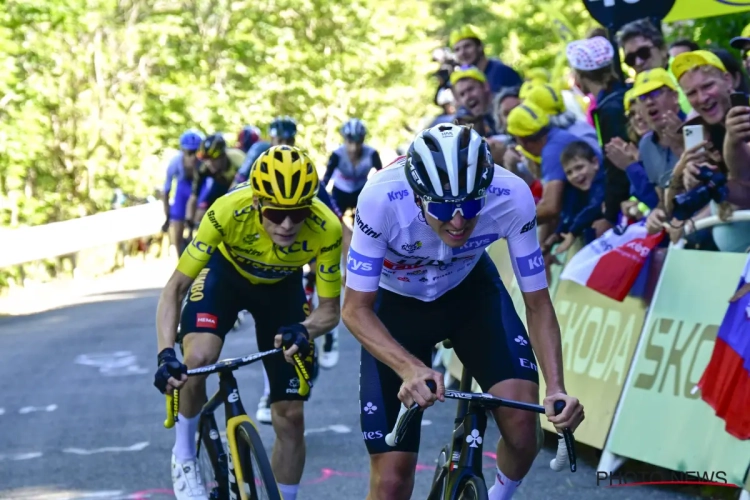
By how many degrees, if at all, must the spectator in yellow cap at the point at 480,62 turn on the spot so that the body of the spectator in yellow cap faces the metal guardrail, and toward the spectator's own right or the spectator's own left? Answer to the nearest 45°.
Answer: approximately 90° to the spectator's own right

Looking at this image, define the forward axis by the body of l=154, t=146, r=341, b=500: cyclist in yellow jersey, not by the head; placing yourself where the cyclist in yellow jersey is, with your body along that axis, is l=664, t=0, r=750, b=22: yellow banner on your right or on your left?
on your left

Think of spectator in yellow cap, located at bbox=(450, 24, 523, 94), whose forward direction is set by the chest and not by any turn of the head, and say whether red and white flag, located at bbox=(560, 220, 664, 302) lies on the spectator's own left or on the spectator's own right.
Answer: on the spectator's own left

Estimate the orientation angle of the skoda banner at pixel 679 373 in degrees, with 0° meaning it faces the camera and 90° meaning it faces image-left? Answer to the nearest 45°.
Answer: approximately 45°

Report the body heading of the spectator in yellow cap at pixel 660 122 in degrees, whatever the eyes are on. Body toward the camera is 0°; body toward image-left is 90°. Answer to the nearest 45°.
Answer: approximately 45°
